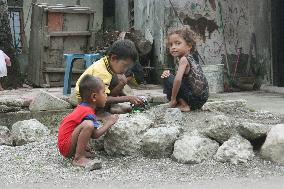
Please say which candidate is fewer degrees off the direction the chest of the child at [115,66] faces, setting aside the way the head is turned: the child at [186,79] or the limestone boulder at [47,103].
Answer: the child

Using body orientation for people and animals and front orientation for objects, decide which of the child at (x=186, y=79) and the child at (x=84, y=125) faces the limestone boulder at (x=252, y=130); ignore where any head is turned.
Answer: the child at (x=84, y=125)

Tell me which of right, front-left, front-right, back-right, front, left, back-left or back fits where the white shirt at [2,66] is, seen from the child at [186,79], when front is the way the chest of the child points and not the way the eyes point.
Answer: front-right

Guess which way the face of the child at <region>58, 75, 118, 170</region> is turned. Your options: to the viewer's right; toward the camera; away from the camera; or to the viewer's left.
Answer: to the viewer's right

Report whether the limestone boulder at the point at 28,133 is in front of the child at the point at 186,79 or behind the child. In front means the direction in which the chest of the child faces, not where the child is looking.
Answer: in front

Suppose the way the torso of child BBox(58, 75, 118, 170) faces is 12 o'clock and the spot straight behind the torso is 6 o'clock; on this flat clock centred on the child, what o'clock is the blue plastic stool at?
The blue plastic stool is roughly at 9 o'clock from the child.

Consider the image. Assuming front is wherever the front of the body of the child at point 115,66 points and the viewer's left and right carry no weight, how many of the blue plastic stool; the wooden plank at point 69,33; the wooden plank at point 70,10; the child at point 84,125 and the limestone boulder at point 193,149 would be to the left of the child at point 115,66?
3

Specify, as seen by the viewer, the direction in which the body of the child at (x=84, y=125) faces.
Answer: to the viewer's right
